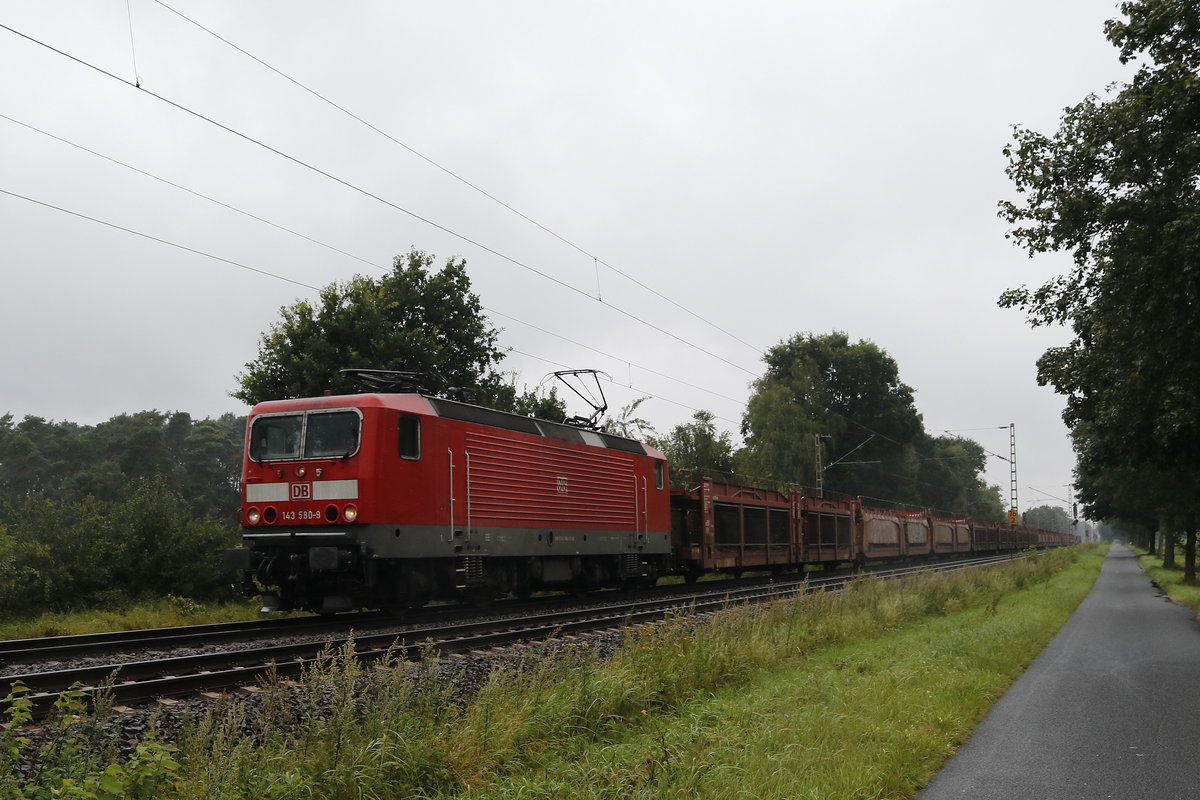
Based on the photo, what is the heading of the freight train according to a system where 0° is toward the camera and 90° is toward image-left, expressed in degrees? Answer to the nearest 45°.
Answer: approximately 45°

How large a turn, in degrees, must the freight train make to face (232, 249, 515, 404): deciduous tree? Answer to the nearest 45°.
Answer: approximately 135° to its right

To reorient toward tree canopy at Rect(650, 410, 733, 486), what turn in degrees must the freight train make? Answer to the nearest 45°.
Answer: approximately 135° to its right

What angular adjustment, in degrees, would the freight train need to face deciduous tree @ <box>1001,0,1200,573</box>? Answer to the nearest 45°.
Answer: approximately 135° to its left
